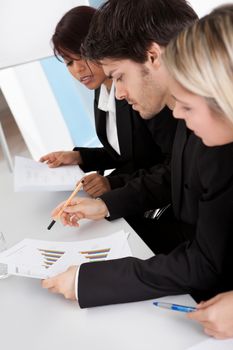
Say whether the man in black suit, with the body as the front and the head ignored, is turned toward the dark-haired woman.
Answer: no

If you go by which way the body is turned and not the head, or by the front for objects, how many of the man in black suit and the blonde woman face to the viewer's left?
2

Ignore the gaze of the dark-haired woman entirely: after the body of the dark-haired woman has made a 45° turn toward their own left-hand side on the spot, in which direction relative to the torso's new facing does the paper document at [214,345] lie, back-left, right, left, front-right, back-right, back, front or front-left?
front

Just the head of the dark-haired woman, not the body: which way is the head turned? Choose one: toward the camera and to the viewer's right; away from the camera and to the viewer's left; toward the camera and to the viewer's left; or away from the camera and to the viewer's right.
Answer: toward the camera and to the viewer's left

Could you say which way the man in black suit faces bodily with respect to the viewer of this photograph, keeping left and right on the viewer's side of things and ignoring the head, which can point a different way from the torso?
facing to the left of the viewer

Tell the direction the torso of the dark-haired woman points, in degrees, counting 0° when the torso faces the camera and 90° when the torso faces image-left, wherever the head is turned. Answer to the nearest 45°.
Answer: approximately 45°

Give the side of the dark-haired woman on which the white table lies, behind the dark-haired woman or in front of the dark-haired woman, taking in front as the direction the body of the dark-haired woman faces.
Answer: in front

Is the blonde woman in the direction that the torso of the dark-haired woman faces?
no

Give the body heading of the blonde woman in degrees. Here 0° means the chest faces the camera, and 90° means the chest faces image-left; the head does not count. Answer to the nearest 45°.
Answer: approximately 90°

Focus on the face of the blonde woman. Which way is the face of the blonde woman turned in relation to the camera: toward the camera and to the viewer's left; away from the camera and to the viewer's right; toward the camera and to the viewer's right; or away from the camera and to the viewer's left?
toward the camera and to the viewer's left

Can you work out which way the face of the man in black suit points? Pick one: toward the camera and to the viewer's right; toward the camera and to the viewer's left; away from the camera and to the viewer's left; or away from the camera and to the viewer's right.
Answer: toward the camera and to the viewer's left

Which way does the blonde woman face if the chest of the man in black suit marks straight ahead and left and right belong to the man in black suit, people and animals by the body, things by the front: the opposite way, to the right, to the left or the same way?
the same way
